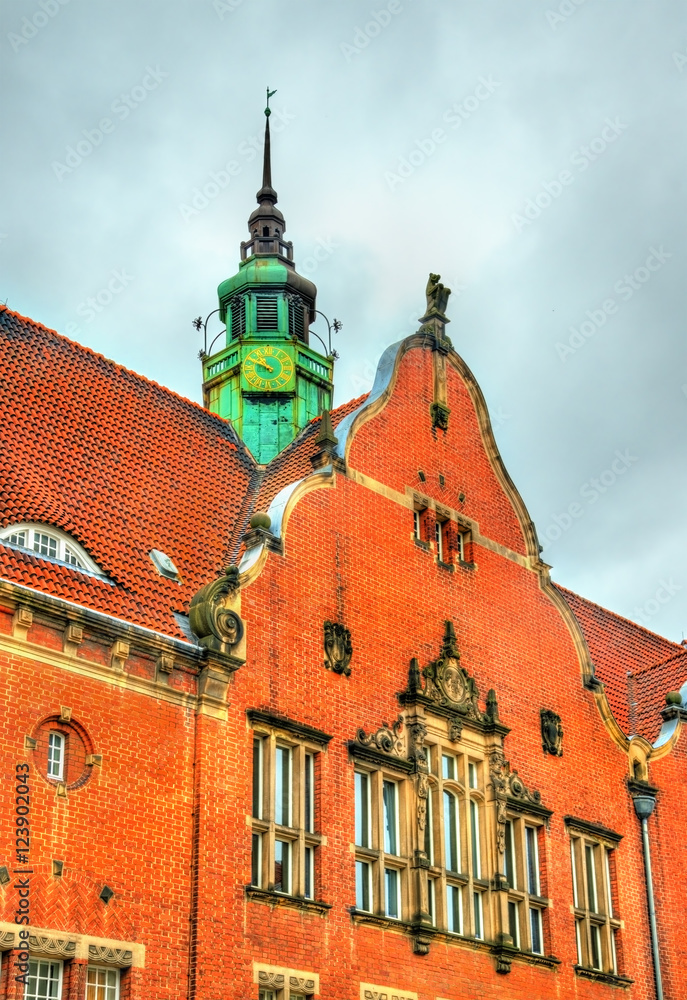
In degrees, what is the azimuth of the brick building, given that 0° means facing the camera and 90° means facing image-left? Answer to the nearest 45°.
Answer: approximately 315°
